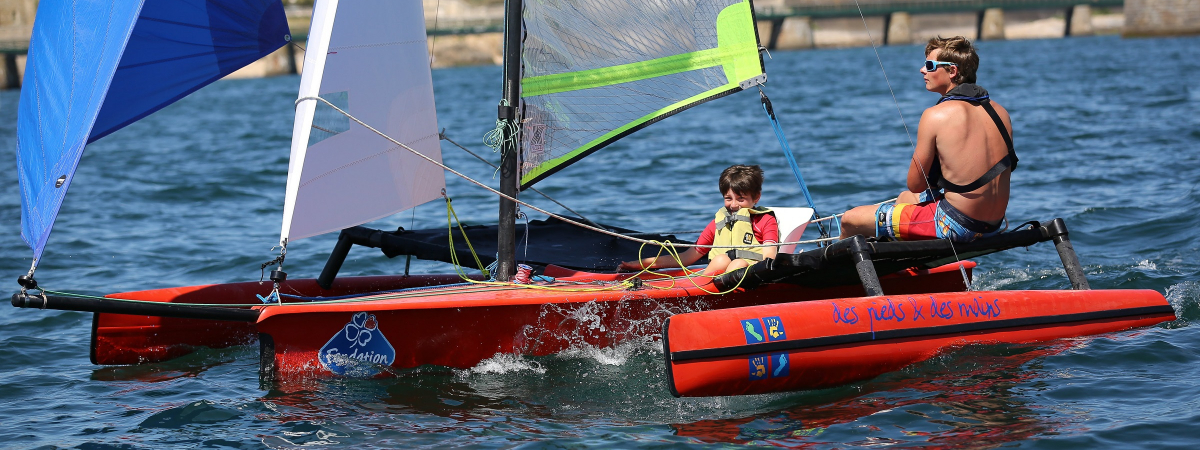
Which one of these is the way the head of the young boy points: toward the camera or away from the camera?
toward the camera

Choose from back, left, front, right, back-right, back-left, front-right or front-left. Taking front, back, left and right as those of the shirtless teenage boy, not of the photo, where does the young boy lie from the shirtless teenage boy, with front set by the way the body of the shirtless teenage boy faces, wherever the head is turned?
front-left

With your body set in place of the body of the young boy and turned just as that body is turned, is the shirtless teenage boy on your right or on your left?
on your left

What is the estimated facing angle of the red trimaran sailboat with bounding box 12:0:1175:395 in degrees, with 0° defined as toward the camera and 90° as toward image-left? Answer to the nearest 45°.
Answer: approximately 45°

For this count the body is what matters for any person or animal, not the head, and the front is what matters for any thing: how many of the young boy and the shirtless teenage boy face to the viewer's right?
0

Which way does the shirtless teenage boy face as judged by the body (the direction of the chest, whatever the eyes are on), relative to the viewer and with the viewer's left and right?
facing away from the viewer and to the left of the viewer

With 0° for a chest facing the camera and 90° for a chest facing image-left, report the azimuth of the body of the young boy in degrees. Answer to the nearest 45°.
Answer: approximately 45°
